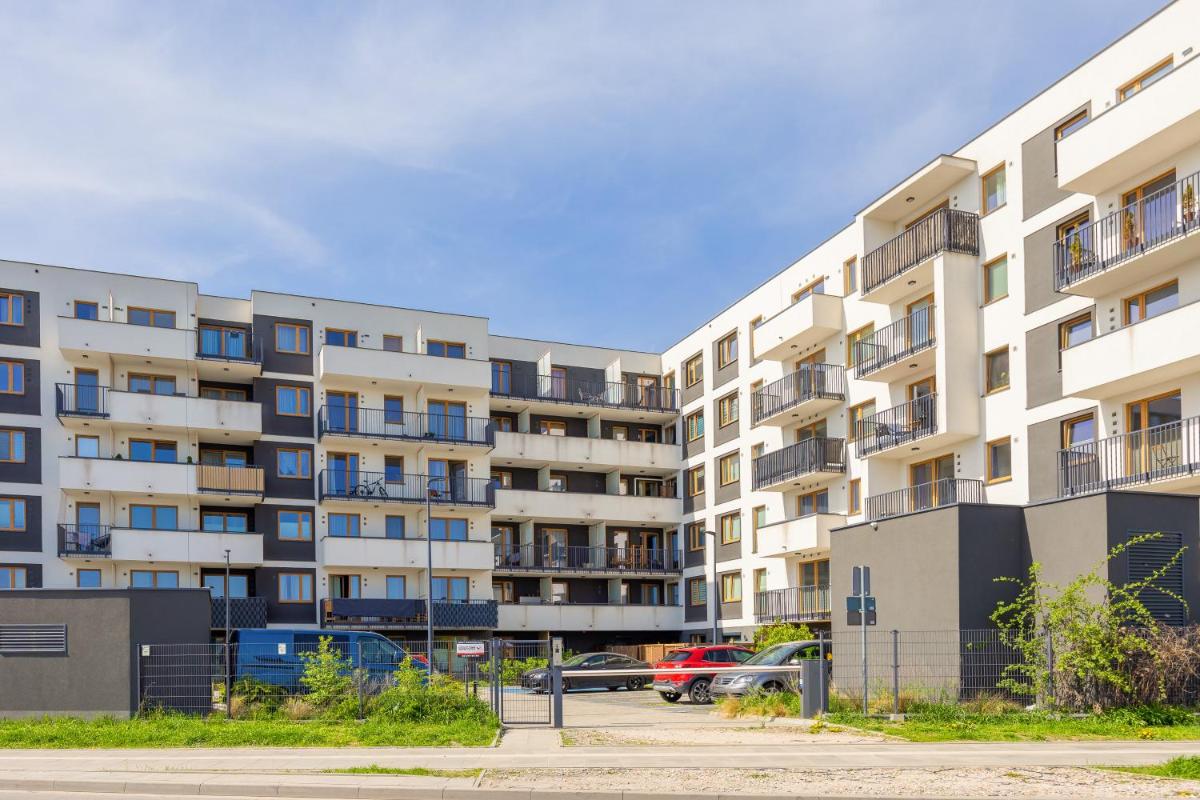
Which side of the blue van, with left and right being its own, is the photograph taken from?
right

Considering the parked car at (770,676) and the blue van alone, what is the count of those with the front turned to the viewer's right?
1

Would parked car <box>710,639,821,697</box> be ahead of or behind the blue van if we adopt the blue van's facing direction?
ahead

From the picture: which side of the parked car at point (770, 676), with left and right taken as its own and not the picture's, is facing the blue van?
front

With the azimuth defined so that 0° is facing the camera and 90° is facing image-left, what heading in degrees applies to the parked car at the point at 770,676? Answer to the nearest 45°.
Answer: approximately 45°
